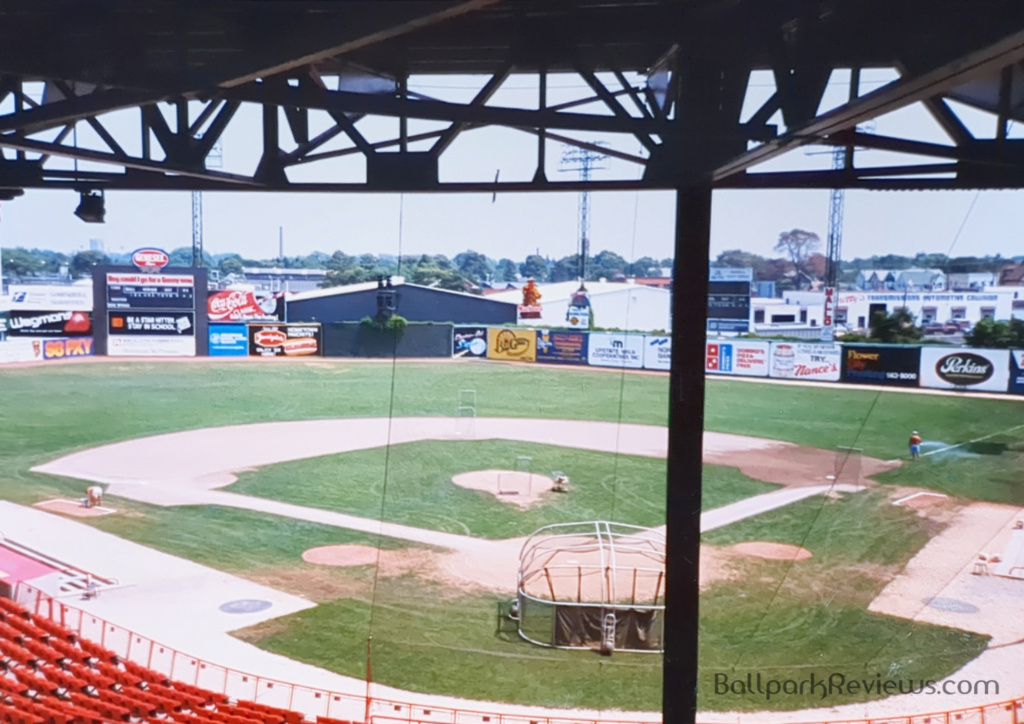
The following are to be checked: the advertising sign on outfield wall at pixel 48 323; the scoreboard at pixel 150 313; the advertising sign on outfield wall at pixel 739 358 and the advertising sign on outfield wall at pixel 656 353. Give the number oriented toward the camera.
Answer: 4

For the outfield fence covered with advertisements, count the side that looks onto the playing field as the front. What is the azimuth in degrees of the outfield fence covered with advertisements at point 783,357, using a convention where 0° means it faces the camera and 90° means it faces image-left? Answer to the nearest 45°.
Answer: approximately 45°

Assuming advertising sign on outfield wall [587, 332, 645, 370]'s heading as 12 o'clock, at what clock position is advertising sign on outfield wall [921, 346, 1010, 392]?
advertising sign on outfield wall [921, 346, 1010, 392] is roughly at 10 o'clock from advertising sign on outfield wall [587, 332, 645, 370].

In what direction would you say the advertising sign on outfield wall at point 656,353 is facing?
toward the camera

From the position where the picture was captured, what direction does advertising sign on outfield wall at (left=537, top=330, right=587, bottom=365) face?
facing the viewer

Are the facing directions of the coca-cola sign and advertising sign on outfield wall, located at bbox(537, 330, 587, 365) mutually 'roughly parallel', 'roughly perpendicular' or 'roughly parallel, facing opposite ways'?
roughly parallel

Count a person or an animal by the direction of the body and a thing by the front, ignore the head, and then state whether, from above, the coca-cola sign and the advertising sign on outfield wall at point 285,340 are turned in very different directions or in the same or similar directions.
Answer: same or similar directions

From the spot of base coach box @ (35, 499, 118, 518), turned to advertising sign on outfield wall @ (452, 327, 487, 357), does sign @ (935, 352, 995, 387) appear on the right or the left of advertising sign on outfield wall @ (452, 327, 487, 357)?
right

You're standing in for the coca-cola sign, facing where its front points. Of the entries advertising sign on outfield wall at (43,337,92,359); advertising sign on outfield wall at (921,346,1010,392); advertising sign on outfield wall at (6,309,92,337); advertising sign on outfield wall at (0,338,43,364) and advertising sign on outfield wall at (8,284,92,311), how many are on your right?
4

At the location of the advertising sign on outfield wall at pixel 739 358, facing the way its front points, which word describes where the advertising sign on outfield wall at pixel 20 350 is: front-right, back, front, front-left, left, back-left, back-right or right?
right

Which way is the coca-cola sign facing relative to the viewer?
toward the camera

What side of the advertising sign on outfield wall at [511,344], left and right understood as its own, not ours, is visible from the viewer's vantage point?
front

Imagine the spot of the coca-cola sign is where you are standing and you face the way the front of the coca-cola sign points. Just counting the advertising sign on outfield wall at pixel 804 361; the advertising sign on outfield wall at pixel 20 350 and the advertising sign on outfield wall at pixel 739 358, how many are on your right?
1

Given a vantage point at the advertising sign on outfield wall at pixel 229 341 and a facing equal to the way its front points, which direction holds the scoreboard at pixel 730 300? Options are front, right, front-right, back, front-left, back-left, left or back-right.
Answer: front-left

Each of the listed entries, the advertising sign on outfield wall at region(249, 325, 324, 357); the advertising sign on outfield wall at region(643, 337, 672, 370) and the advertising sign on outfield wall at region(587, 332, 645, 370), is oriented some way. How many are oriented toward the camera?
3
